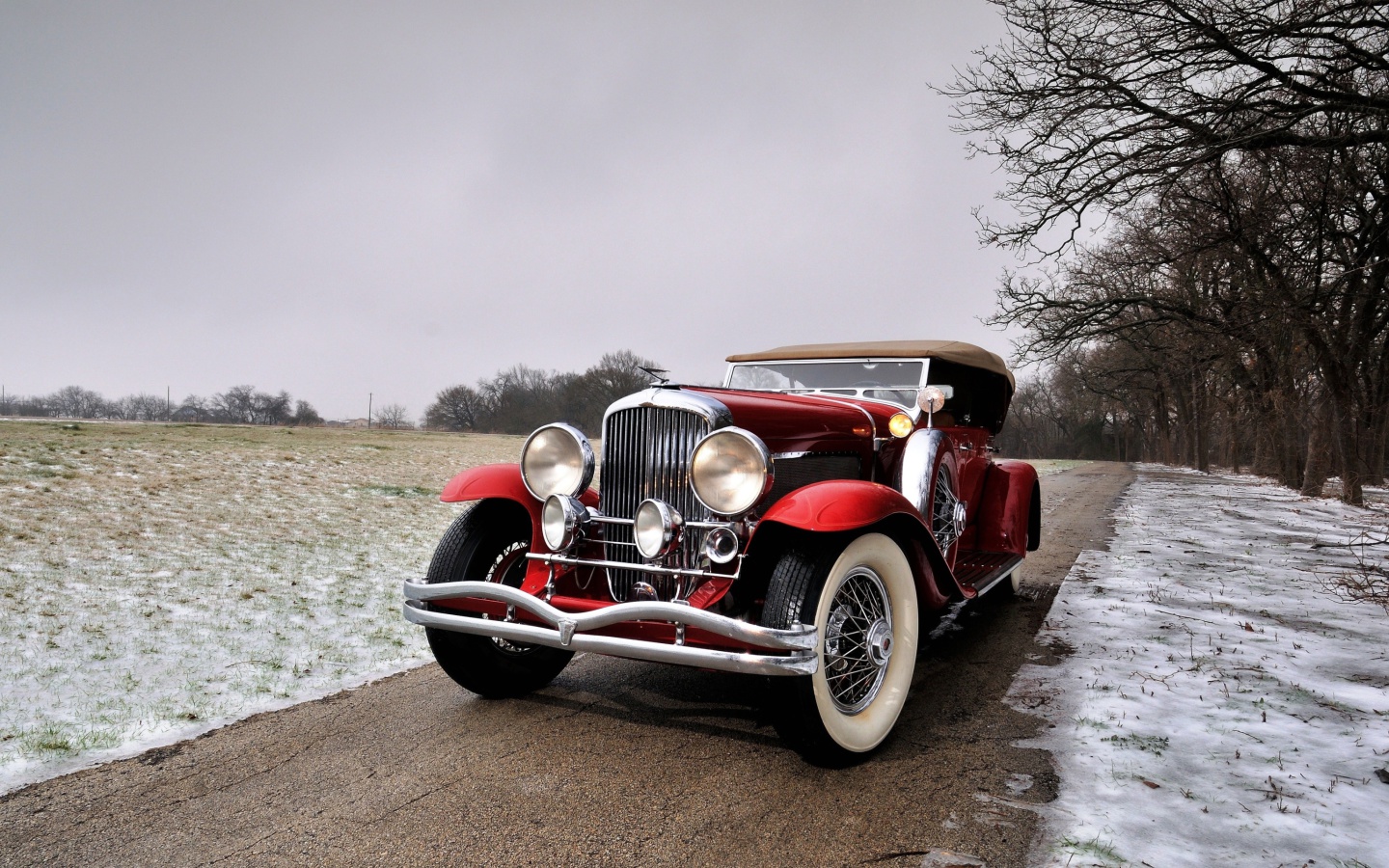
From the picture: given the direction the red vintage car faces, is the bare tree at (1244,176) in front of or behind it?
behind

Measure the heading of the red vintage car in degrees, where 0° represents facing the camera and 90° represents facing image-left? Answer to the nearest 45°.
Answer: approximately 45°
